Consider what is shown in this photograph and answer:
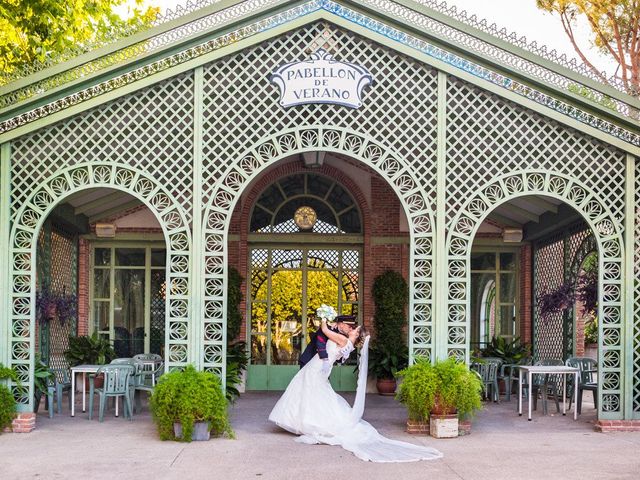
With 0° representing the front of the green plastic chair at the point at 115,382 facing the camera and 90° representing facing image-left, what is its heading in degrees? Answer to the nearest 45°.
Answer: approximately 135°

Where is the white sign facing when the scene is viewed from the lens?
facing the viewer

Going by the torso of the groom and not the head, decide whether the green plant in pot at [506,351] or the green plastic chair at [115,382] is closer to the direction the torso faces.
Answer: the green plant in pot

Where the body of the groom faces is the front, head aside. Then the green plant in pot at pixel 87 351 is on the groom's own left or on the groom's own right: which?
on the groom's own left

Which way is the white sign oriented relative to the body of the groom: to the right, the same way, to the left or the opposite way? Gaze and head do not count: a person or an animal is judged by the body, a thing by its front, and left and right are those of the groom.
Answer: to the right

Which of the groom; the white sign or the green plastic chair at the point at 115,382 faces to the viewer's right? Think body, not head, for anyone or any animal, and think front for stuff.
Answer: the groom

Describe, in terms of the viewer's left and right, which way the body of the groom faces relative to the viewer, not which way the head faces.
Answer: facing to the right of the viewer

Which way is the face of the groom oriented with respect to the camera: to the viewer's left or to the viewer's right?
to the viewer's right
